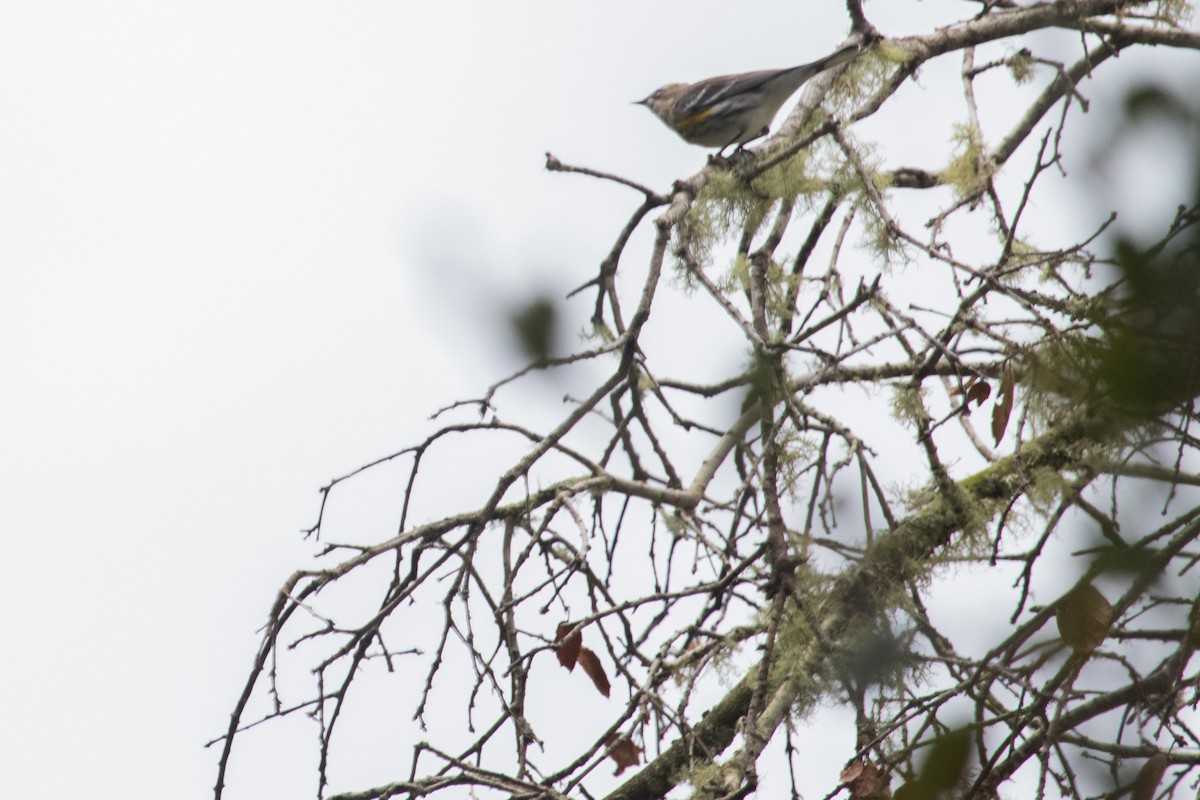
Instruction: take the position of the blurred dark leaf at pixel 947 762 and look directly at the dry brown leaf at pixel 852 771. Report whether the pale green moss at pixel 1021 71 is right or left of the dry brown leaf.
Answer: right

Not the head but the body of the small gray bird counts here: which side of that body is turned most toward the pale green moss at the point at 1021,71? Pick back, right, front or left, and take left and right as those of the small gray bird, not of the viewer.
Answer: back

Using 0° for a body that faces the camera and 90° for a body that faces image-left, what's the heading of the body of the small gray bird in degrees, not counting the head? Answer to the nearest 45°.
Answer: approximately 90°
